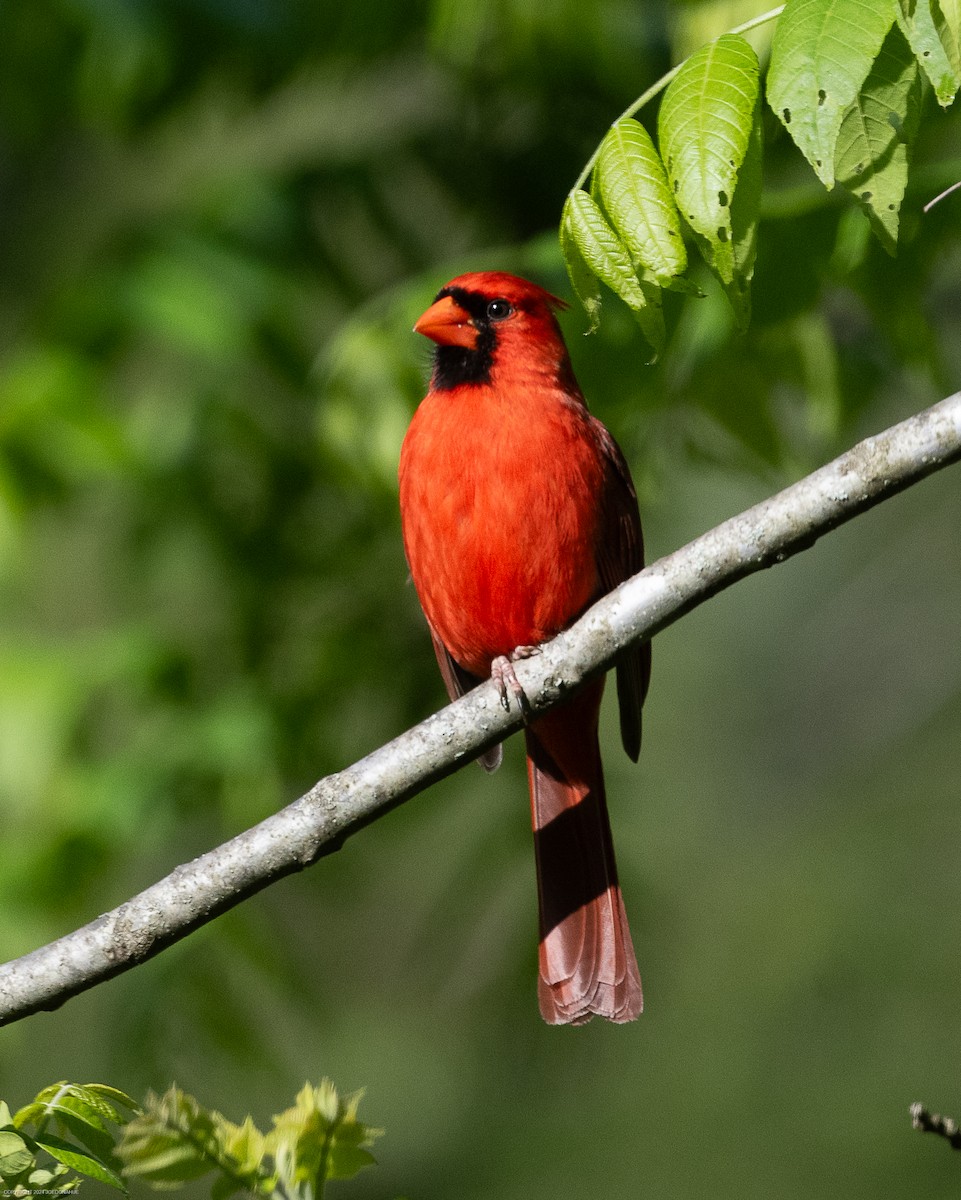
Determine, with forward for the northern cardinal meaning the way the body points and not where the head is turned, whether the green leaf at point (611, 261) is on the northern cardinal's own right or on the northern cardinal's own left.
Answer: on the northern cardinal's own left

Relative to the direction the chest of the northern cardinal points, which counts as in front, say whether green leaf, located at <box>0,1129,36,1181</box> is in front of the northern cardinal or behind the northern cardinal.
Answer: in front

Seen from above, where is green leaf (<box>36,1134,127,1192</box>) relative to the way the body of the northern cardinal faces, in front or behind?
in front

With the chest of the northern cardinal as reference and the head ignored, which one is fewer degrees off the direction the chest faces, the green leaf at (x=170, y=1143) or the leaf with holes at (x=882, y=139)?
the green leaf

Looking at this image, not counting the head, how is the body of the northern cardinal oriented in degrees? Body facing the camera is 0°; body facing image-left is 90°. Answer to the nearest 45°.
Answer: approximately 45°
